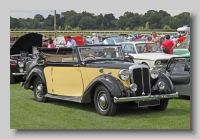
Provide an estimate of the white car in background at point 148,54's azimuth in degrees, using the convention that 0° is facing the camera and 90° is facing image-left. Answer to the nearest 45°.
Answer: approximately 315°

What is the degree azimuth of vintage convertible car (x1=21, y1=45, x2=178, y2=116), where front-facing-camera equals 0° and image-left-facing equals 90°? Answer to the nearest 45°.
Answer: approximately 315°

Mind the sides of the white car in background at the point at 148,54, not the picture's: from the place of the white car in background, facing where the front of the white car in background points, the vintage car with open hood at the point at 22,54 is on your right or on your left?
on your right
